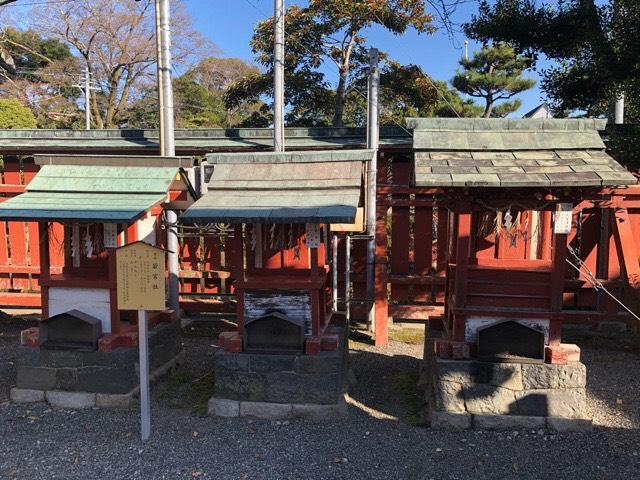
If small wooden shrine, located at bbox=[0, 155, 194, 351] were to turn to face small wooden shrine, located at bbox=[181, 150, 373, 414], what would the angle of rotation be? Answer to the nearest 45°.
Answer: approximately 90° to its left

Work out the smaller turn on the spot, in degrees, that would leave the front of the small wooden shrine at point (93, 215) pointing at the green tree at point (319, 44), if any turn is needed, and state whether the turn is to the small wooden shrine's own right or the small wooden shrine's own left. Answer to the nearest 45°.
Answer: approximately 180°

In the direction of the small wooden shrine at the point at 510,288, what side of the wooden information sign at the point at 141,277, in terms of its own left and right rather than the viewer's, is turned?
left

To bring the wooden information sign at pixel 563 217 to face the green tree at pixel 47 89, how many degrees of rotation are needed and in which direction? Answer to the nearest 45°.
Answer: approximately 135° to its right

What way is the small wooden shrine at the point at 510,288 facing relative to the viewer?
toward the camera

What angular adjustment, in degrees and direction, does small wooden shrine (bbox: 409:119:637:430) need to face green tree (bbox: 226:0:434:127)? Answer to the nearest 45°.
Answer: approximately 135° to its right

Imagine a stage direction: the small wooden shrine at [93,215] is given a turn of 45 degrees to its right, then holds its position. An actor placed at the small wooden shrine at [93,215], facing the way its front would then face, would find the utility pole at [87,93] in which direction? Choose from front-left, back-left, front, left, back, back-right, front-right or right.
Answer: right

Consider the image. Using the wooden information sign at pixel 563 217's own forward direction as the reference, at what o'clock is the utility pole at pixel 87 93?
The utility pole is roughly at 4 o'clock from the wooden information sign.

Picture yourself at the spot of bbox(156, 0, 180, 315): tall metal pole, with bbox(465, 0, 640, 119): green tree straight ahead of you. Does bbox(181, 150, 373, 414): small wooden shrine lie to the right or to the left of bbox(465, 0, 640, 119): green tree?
right

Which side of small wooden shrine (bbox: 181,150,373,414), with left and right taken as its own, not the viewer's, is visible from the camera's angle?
front

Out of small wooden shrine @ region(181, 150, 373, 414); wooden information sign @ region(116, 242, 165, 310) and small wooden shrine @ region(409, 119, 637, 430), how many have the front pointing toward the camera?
3

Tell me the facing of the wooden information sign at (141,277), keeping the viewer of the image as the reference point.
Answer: facing the viewer

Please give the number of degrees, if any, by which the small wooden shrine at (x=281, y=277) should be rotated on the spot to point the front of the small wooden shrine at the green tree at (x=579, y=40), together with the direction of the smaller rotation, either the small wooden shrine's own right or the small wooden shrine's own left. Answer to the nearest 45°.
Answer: approximately 135° to the small wooden shrine's own left

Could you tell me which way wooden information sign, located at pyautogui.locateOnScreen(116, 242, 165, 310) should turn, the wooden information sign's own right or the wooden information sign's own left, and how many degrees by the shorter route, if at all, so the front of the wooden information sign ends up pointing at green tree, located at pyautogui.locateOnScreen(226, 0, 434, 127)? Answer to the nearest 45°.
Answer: approximately 135° to the wooden information sign's own left
